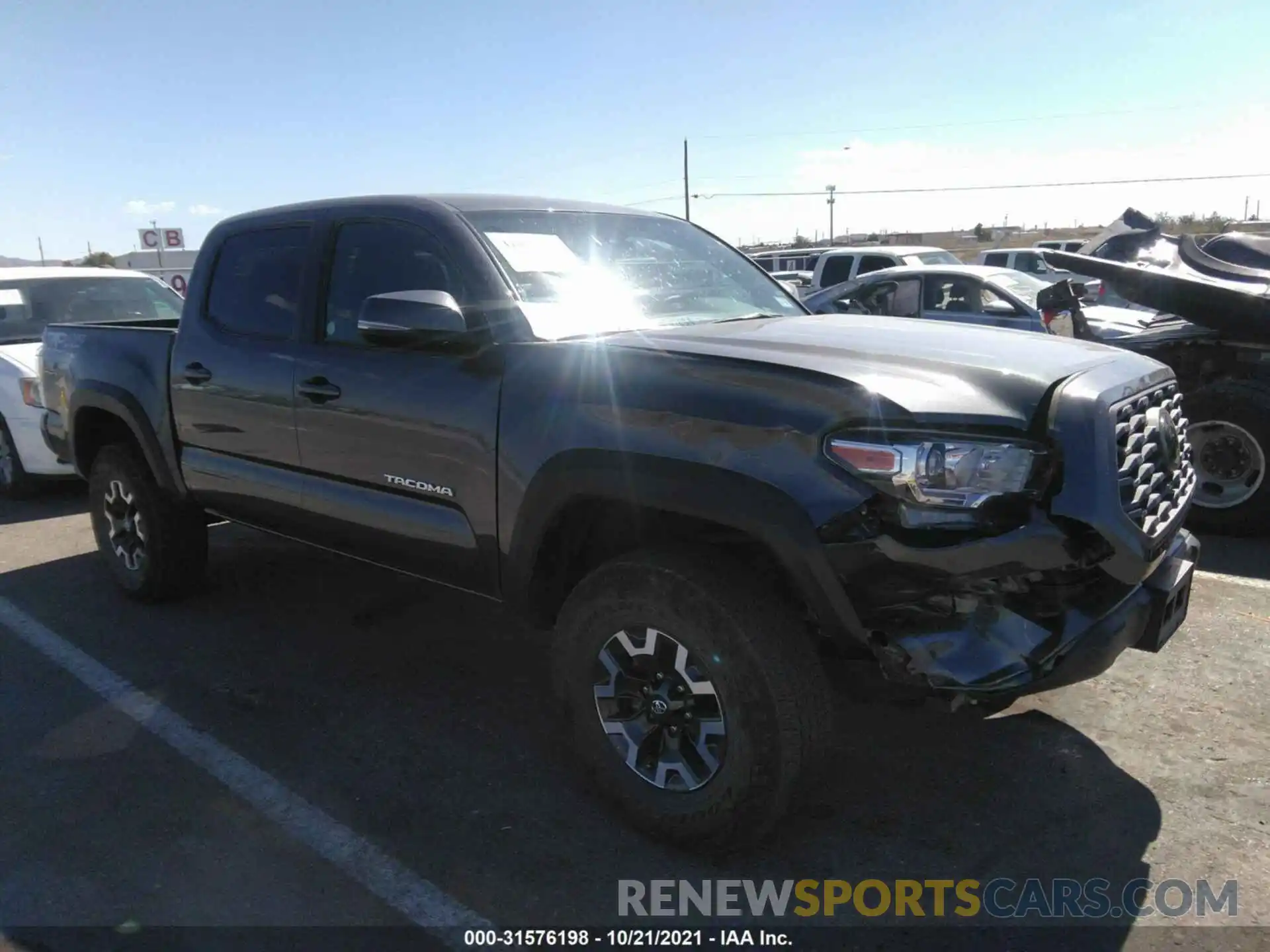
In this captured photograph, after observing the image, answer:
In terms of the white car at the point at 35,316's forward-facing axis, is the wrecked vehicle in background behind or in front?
in front

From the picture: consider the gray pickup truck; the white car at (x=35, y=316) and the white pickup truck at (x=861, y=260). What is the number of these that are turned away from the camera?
0

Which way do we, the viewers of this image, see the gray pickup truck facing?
facing the viewer and to the right of the viewer

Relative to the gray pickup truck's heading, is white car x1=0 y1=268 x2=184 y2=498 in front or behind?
behind

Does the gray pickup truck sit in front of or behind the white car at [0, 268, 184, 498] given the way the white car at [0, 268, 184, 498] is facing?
in front

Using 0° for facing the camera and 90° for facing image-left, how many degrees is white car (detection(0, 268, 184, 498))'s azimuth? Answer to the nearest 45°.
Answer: approximately 315°

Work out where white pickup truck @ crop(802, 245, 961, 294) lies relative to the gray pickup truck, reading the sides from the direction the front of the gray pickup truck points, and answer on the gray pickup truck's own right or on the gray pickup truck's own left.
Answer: on the gray pickup truck's own left

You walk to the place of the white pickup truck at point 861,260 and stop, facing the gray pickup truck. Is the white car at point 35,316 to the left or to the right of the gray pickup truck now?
right

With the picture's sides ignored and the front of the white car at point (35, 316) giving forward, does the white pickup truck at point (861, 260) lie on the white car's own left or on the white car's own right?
on the white car's own left

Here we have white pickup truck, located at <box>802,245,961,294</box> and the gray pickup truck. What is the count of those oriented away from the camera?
0

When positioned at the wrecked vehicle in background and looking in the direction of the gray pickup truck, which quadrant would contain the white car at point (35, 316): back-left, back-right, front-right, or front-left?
front-right

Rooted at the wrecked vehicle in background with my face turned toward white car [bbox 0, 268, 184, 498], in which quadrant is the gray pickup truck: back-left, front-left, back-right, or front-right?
front-left

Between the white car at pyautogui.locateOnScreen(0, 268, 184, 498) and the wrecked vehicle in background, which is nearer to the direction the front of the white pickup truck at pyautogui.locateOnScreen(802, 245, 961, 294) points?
the wrecked vehicle in background
